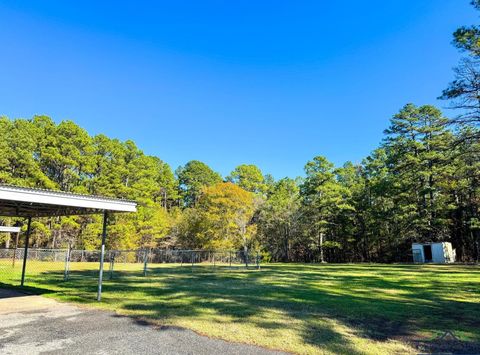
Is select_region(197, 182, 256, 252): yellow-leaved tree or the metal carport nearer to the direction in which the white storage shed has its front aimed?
the metal carport

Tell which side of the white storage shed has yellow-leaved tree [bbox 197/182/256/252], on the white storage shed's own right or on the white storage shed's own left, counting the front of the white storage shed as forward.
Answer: on the white storage shed's own right

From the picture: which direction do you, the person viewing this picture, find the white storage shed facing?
facing the viewer

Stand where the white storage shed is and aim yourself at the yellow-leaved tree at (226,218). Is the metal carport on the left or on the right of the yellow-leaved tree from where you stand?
left

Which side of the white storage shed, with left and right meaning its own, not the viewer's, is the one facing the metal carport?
front
